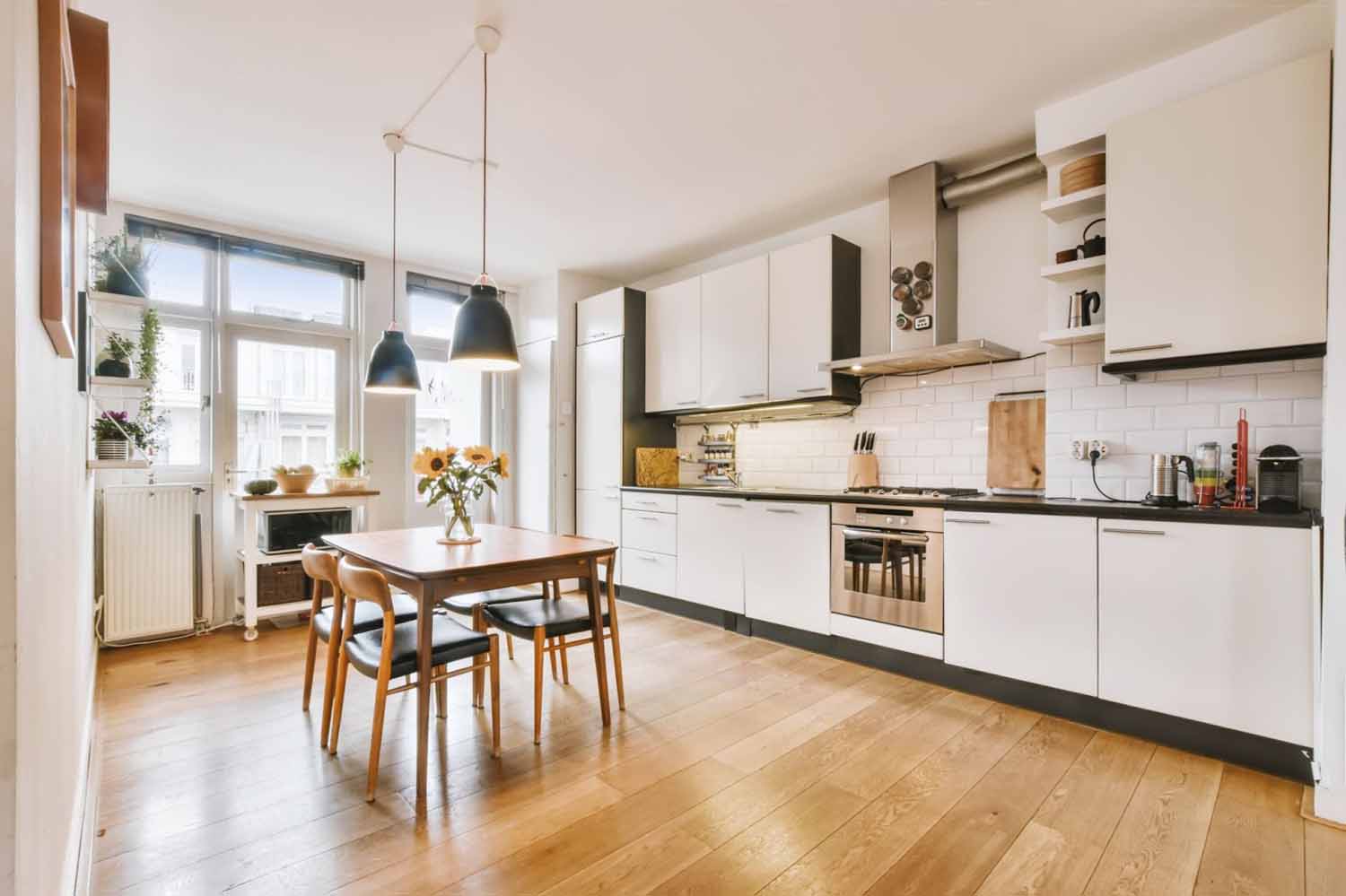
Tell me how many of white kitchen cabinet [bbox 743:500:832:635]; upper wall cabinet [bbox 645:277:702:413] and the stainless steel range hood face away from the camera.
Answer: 0

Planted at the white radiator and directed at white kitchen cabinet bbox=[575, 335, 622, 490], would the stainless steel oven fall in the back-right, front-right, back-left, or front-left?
front-right

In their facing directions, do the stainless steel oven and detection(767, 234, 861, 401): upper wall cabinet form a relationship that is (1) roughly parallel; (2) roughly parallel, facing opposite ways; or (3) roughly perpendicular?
roughly parallel

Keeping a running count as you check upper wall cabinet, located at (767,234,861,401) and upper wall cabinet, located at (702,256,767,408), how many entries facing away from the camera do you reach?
0

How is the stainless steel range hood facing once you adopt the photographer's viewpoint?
facing the viewer and to the left of the viewer

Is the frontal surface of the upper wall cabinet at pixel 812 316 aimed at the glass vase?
yes

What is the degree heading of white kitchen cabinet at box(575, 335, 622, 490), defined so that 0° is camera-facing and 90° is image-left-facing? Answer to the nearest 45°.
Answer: approximately 45°

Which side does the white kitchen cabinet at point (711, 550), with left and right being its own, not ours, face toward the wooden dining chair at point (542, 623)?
front

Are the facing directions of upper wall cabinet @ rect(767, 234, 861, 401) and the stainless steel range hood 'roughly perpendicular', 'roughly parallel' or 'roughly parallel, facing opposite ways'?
roughly parallel

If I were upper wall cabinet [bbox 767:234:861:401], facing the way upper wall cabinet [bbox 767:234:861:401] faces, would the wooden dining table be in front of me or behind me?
in front

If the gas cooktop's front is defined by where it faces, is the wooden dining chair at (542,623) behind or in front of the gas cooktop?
in front

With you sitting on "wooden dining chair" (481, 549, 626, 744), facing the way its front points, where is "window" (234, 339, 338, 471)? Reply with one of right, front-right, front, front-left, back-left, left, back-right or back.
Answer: right

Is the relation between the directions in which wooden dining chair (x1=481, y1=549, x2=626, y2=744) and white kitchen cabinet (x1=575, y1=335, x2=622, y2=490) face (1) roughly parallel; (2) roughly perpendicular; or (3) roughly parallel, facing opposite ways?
roughly parallel

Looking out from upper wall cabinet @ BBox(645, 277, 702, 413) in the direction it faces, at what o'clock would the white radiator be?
The white radiator is roughly at 1 o'clock from the upper wall cabinet.

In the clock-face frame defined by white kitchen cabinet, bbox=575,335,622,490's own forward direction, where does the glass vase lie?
The glass vase is roughly at 11 o'clock from the white kitchen cabinet.

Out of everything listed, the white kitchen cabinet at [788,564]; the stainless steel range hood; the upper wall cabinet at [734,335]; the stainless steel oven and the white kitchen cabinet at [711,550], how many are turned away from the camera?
0
